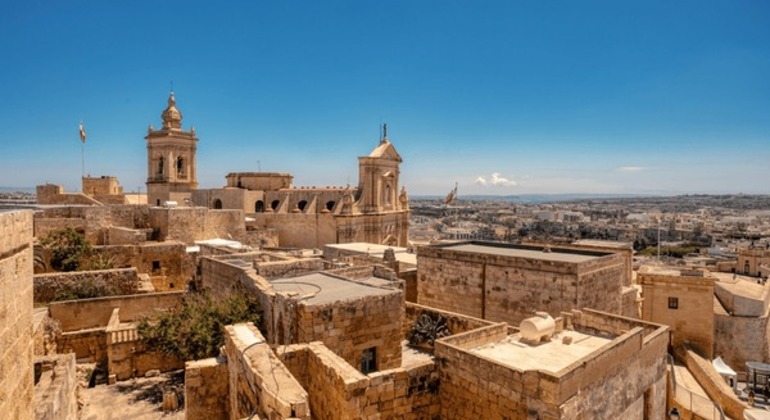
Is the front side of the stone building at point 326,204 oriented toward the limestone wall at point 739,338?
yes

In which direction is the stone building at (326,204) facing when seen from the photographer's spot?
facing the viewer and to the right of the viewer

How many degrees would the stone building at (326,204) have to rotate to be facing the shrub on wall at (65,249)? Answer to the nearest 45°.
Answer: approximately 90° to its right

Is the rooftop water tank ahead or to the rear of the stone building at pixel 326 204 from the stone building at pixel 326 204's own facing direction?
ahead

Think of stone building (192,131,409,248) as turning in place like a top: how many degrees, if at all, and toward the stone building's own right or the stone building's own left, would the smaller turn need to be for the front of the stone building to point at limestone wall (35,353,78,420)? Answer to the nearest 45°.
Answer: approximately 45° to the stone building's own right

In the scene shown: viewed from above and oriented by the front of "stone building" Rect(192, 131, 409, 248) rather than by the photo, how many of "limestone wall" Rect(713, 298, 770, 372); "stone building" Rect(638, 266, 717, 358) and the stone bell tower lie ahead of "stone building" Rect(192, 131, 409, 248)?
2

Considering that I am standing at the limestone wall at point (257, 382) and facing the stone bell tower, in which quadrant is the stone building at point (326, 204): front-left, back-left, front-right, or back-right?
front-right

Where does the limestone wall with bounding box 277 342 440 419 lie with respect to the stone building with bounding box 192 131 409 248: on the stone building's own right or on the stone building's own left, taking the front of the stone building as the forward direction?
on the stone building's own right

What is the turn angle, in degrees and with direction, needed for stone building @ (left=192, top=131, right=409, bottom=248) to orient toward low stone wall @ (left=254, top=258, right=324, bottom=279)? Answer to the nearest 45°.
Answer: approximately 45° to its right

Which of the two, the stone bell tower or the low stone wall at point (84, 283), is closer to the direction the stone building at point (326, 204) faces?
the low stone wall

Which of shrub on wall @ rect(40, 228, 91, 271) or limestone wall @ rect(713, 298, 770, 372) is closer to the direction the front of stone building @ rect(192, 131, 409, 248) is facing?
the limestone wall

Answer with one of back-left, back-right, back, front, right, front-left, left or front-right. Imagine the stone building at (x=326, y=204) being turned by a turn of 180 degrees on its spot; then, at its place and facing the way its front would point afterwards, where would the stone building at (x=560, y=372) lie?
back-left

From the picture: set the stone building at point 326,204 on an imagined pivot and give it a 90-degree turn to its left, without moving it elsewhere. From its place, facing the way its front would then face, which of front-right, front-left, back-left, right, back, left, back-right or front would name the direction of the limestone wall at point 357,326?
back-right

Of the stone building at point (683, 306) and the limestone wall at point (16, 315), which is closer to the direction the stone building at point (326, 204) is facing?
the stone building

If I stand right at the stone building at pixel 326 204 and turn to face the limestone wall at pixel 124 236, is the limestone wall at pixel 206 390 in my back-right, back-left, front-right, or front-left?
front-left

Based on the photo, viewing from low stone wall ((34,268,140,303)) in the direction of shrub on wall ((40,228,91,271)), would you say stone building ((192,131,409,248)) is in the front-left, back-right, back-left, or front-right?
front-right

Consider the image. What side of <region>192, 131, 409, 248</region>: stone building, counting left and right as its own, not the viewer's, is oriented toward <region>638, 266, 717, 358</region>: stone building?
front

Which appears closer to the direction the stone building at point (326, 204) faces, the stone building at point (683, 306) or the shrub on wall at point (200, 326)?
the stone building

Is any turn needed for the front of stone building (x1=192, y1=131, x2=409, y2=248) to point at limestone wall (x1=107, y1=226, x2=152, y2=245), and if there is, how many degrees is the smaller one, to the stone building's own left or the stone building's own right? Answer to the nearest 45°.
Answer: approximately 90° to the stone building's own right

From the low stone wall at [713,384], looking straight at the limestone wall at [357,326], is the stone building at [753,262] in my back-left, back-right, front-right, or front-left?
back-right
